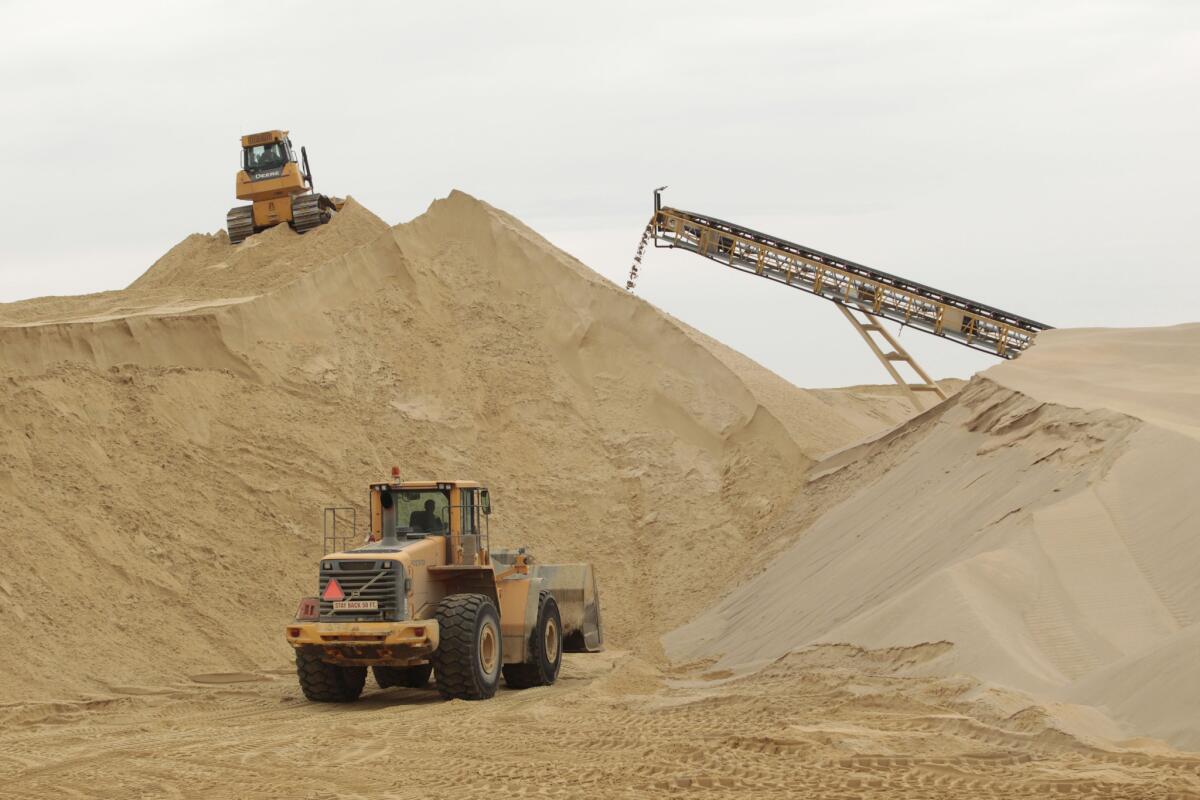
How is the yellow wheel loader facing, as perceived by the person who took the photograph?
facing away from the viewer and to the right of the viewer

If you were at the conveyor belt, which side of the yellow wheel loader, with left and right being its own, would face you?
front
